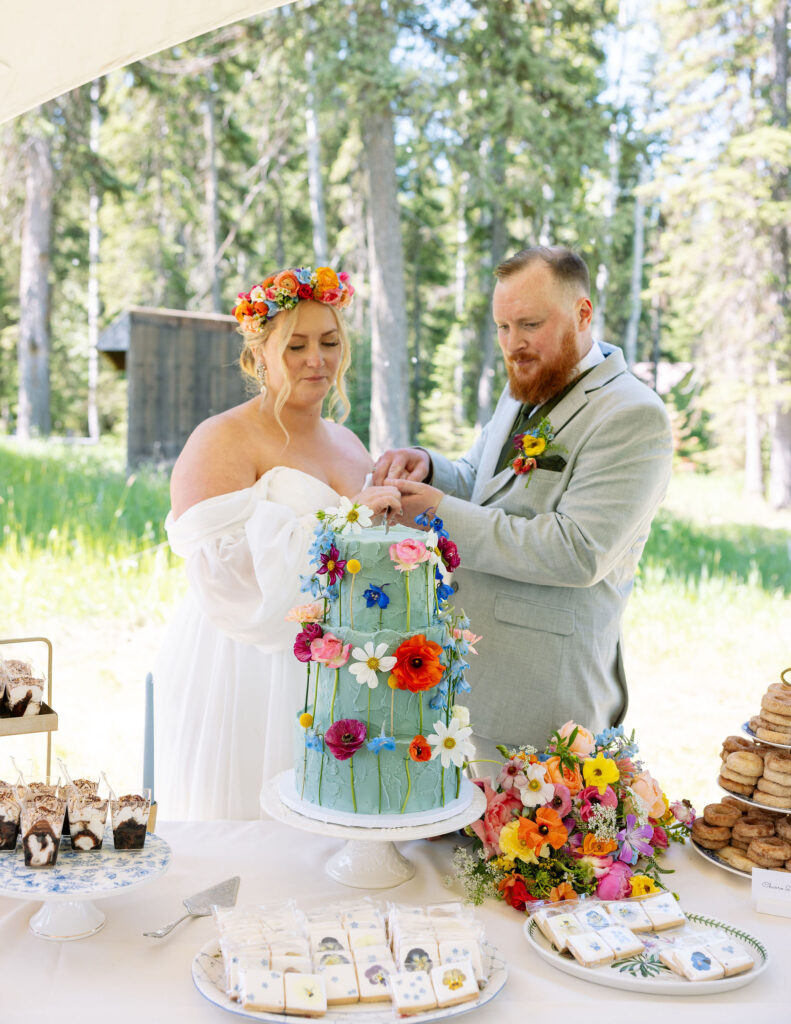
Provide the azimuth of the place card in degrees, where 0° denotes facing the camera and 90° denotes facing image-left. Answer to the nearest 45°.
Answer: approximately 0°

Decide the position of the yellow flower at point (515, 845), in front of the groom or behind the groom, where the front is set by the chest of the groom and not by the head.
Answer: in front

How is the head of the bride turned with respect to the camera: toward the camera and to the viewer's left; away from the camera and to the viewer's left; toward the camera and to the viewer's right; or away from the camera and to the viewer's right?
toward the camera and to the viewer's right

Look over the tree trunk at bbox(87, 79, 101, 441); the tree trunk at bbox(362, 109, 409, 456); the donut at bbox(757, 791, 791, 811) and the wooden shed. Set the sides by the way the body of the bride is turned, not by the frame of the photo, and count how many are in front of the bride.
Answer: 1

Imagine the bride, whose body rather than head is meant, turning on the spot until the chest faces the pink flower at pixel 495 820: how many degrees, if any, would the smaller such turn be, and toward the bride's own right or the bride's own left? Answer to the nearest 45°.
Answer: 0° — they already face it

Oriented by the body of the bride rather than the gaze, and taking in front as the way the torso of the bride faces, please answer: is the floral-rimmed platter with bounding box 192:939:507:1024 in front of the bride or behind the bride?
in front

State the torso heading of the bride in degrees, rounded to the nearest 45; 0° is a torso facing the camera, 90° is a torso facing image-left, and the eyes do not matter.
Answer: approximately 315°

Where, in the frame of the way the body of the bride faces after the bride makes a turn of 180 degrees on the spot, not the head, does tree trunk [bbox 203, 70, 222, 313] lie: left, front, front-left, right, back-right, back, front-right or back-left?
front-right

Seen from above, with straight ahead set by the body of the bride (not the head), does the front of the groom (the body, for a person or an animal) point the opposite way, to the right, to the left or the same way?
to the right

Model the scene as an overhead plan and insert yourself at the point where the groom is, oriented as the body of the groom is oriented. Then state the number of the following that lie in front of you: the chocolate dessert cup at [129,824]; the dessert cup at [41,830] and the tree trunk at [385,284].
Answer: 2

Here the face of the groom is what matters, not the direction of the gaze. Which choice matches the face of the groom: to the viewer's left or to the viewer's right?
to the viewer's left
